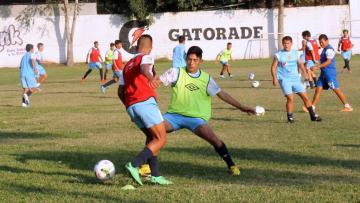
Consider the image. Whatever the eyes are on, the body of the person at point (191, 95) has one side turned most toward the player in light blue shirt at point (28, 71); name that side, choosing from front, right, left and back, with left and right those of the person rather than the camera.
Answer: back

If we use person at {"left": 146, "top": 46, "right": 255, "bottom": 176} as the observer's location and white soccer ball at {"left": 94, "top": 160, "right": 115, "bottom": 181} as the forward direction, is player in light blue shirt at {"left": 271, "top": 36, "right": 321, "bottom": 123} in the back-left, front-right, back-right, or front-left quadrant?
back-right

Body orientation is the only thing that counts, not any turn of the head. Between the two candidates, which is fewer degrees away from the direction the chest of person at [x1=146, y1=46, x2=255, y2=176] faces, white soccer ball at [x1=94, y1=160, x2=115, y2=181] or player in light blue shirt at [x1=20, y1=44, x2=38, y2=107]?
the white soccer ball

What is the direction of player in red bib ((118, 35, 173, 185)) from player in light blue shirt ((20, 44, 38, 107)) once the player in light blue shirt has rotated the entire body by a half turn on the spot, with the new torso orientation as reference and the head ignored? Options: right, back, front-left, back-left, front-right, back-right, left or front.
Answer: front-left

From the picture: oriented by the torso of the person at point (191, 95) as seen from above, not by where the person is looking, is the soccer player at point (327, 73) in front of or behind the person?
behind

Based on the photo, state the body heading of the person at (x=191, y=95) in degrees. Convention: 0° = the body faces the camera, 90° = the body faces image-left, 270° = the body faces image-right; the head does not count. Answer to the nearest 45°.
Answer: approximately 0°

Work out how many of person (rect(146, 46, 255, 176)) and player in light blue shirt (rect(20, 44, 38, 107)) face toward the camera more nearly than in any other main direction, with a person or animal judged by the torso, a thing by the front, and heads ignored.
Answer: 1
